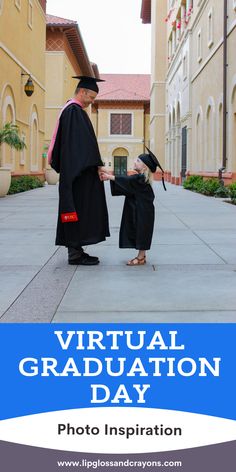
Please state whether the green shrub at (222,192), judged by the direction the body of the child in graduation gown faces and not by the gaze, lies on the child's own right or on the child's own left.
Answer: on the child's own right

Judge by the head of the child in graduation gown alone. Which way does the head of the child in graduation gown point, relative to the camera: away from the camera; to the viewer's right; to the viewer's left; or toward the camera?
to the viewer's left

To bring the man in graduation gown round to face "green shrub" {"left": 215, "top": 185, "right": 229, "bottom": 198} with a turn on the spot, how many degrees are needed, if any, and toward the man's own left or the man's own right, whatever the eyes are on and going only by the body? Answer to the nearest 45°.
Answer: approximately 90° to the man's own left

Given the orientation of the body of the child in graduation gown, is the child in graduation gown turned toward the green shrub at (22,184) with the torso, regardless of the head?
no

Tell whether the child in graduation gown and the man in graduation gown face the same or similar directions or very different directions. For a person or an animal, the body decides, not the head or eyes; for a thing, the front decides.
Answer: very different directions

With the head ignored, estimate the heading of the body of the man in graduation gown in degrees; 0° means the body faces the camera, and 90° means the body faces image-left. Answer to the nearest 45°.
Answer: approximately 270°

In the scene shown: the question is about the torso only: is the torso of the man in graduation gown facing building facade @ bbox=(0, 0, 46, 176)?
no

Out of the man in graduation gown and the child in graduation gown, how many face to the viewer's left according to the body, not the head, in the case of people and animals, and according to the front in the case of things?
1

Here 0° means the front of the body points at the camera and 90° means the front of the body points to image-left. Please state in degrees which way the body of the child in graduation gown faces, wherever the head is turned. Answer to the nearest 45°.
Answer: approximately 90°
